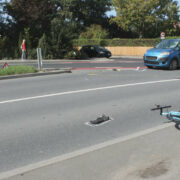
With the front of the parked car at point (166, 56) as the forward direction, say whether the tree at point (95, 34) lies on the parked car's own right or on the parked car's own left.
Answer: on the parked car's own right

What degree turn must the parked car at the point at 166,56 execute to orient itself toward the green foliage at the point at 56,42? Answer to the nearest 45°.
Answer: approximately 90° to its right

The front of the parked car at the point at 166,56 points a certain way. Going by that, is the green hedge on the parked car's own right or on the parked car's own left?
on the parked car's own right

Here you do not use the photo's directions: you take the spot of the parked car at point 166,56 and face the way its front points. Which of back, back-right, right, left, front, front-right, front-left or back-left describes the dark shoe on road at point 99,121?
front-left

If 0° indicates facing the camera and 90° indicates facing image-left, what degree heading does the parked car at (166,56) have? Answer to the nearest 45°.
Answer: approximately 45°

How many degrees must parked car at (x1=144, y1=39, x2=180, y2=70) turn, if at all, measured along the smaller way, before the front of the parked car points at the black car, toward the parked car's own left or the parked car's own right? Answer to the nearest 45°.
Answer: approximately 90° to the parked car's own right

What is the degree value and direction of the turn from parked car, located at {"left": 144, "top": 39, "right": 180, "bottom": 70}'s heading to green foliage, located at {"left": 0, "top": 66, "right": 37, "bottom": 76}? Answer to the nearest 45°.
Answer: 0° — it already faces it

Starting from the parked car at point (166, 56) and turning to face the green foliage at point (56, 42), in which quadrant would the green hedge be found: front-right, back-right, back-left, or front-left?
front-right
